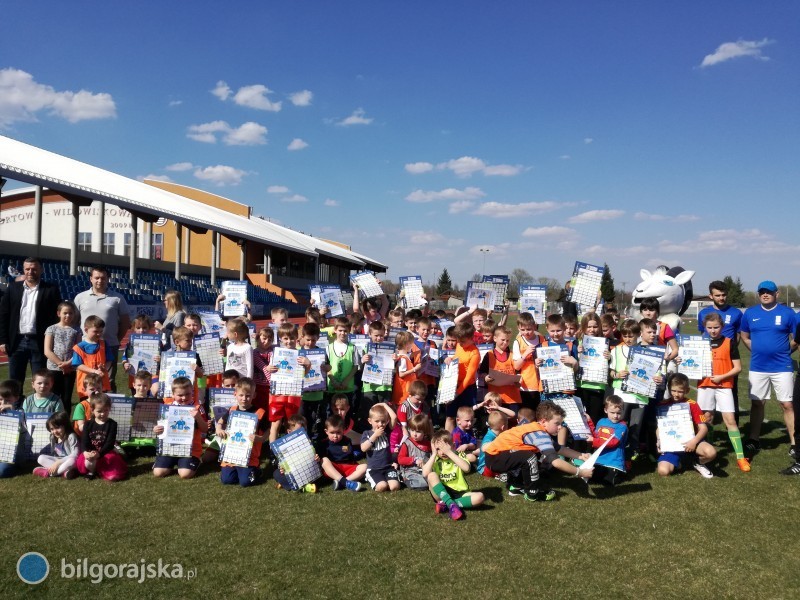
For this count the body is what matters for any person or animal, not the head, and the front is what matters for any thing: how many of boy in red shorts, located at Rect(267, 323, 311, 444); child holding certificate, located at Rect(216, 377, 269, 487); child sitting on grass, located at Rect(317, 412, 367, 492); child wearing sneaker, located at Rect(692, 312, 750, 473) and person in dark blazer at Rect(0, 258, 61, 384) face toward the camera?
5

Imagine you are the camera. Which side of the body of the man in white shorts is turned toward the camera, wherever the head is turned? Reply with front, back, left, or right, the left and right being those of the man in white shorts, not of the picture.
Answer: front

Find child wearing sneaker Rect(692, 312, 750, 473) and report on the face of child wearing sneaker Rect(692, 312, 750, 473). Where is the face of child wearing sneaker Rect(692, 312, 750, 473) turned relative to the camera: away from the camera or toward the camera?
toward the camera

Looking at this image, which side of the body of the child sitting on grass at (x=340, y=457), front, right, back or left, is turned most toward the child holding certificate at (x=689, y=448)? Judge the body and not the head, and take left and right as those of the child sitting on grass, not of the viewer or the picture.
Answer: left

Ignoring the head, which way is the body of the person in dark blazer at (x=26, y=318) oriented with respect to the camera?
toward the camera

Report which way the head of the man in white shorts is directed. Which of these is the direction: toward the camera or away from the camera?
toward the camera

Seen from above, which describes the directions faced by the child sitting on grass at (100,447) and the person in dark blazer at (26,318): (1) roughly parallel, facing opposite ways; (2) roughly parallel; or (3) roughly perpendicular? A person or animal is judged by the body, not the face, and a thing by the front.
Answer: roughly parallel

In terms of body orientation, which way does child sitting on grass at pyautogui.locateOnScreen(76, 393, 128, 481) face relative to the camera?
toward the camera

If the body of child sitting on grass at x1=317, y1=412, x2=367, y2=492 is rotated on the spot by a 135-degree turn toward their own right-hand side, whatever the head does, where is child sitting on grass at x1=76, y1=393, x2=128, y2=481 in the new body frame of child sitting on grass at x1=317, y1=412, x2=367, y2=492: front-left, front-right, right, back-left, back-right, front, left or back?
front-left

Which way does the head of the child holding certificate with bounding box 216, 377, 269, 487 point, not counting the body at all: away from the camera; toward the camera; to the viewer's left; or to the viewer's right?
toward the camera
